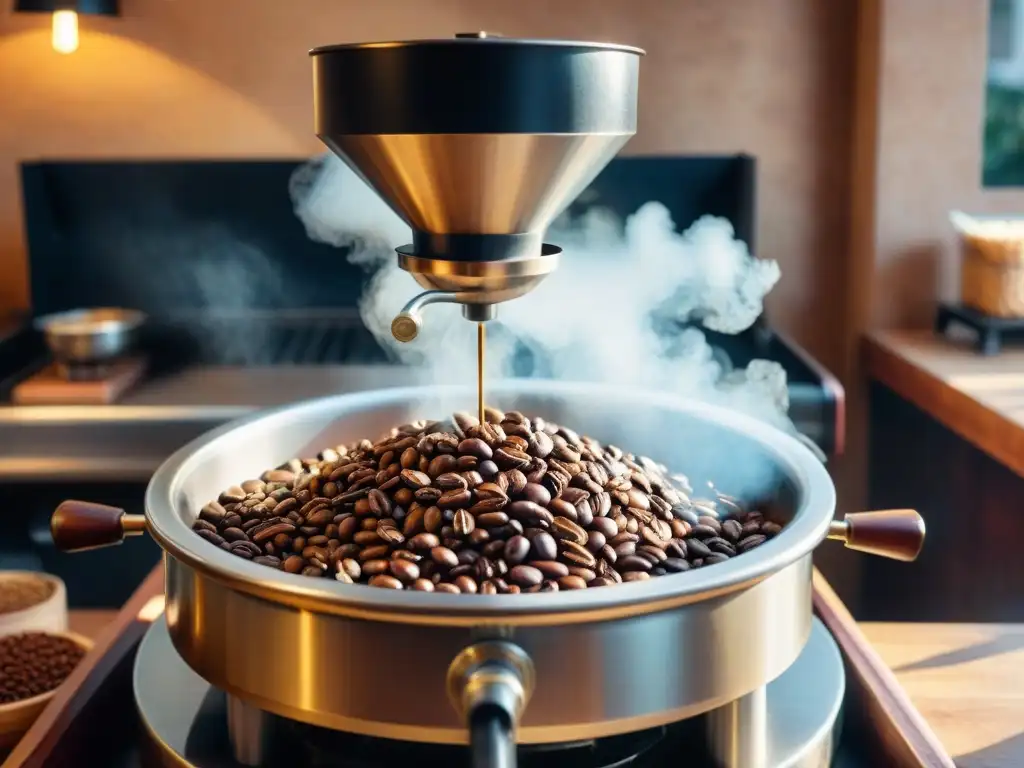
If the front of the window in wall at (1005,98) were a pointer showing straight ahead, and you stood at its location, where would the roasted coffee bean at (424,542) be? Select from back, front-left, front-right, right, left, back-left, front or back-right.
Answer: front

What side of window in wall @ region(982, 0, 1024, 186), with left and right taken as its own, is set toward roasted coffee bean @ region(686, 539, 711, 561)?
front

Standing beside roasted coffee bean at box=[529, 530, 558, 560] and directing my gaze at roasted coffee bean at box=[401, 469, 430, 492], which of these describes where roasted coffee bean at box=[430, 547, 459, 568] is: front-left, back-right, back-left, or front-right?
front-left

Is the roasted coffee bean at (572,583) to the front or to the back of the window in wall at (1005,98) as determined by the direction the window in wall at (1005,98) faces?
to the front

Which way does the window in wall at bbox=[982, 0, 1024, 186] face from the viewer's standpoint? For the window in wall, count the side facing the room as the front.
toward the camera

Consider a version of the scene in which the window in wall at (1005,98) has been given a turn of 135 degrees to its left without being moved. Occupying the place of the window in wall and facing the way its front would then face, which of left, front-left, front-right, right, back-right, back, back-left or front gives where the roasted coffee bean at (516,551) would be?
back-right
